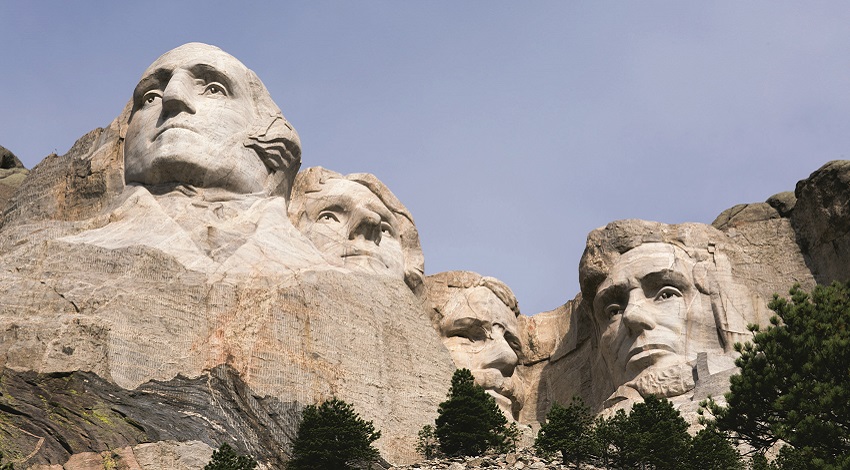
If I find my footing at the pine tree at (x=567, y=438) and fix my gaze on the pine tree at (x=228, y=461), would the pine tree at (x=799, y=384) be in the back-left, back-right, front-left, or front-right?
back-left

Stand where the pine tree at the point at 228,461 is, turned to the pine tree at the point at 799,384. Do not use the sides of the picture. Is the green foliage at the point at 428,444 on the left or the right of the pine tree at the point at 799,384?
left

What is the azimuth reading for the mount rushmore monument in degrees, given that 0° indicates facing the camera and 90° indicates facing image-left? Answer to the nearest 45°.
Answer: approximately 0°
